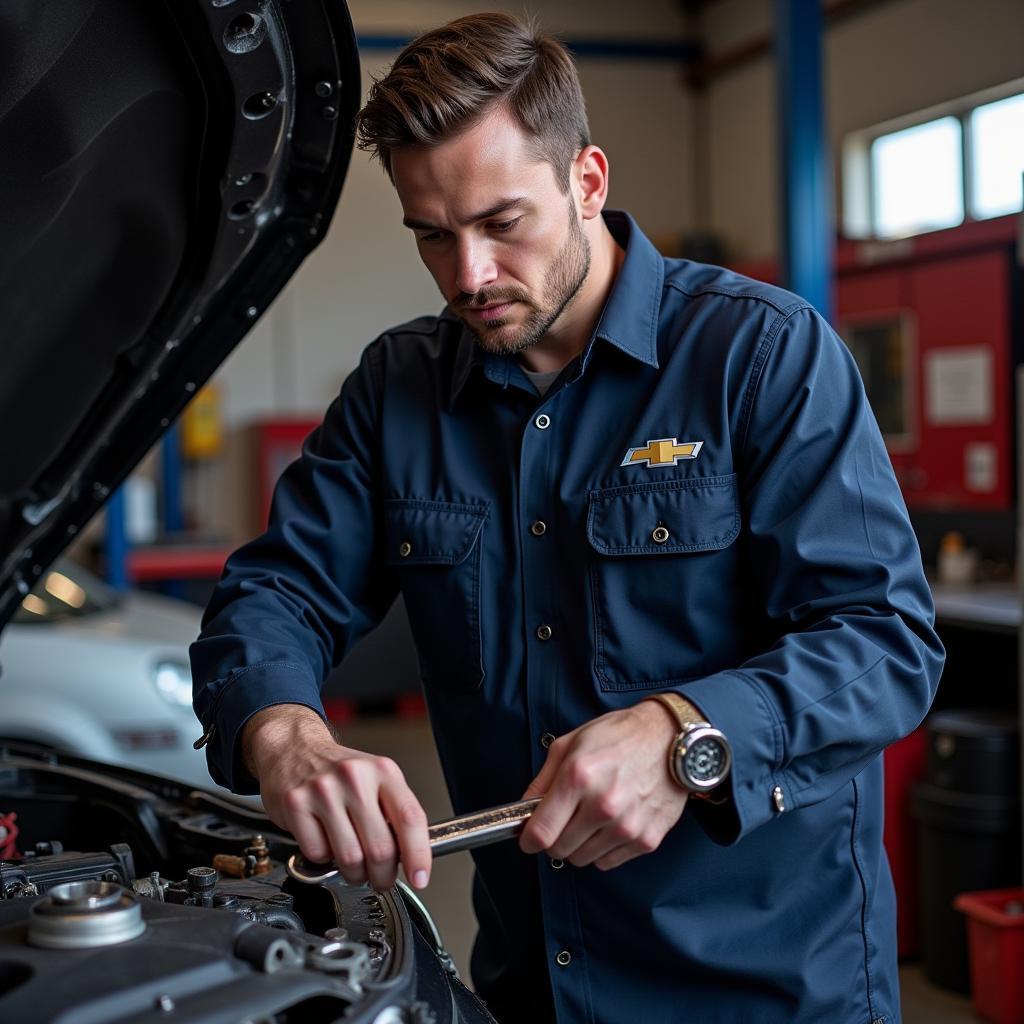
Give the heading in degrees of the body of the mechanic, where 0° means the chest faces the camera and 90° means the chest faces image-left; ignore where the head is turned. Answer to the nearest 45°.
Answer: approximately 45°

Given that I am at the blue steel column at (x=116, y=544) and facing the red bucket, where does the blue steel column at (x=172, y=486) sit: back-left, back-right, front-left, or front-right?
back-left

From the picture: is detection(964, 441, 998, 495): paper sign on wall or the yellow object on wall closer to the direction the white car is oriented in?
the paper sign on wall

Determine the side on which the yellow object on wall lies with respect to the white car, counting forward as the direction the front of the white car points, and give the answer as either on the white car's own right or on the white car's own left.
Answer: on the white car's own left

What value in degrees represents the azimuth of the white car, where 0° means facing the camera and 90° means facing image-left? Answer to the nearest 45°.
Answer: approximately 315°

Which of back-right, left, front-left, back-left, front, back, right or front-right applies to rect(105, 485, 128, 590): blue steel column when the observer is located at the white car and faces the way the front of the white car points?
back-left

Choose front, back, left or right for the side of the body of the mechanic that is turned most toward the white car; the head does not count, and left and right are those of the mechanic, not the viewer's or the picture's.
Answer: right
